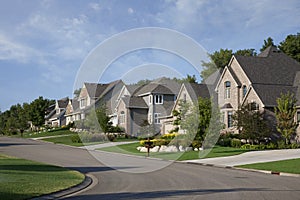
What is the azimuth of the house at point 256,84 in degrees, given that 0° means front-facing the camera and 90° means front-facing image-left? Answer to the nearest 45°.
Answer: approximately 45°

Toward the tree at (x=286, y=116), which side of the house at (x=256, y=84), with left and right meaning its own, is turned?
left
